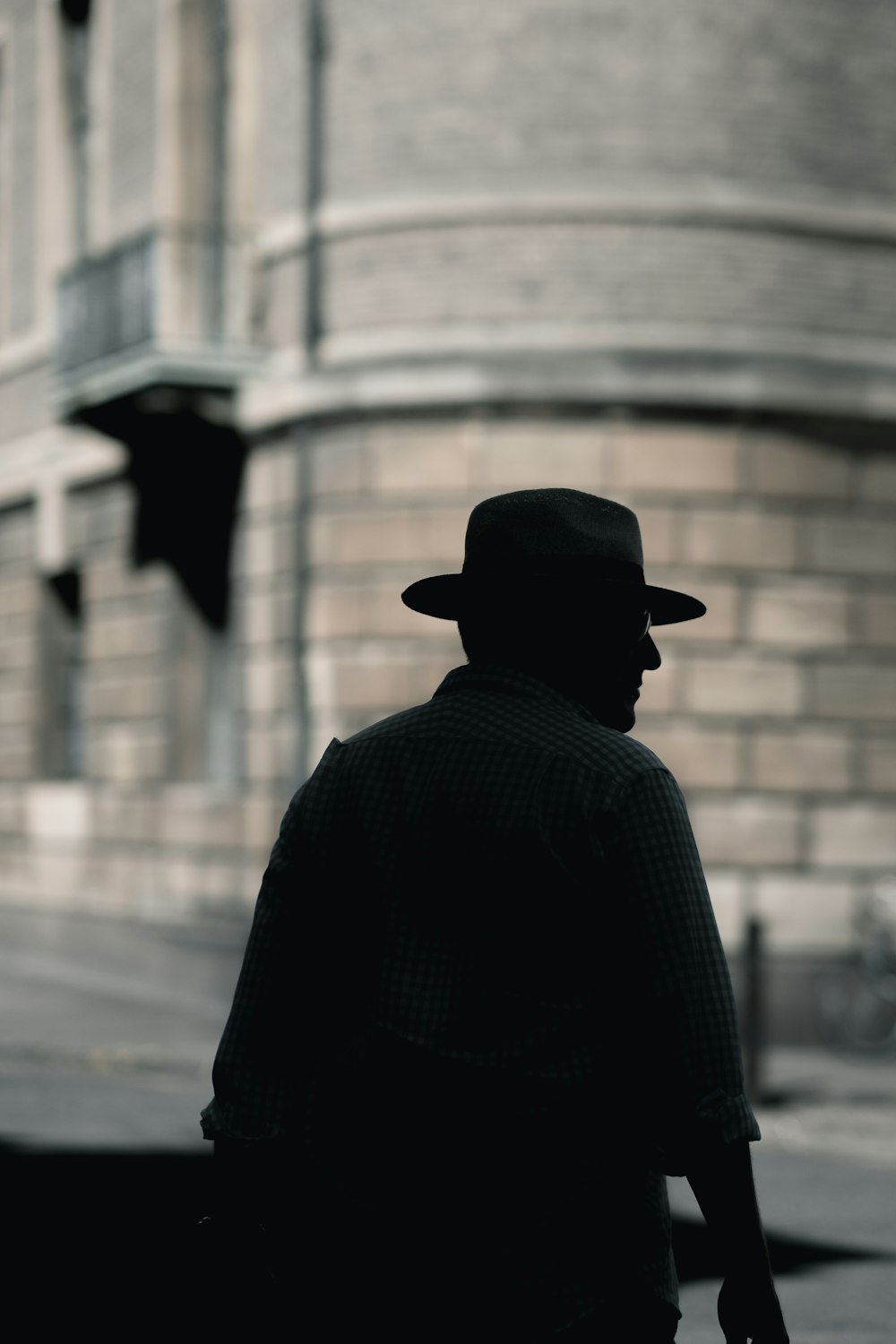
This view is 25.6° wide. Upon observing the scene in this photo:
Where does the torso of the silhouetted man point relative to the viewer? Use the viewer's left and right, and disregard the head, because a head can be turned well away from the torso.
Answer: facing away from the viewer and to the right of the viewer

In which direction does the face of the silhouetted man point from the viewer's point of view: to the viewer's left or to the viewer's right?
to the viewer's right
